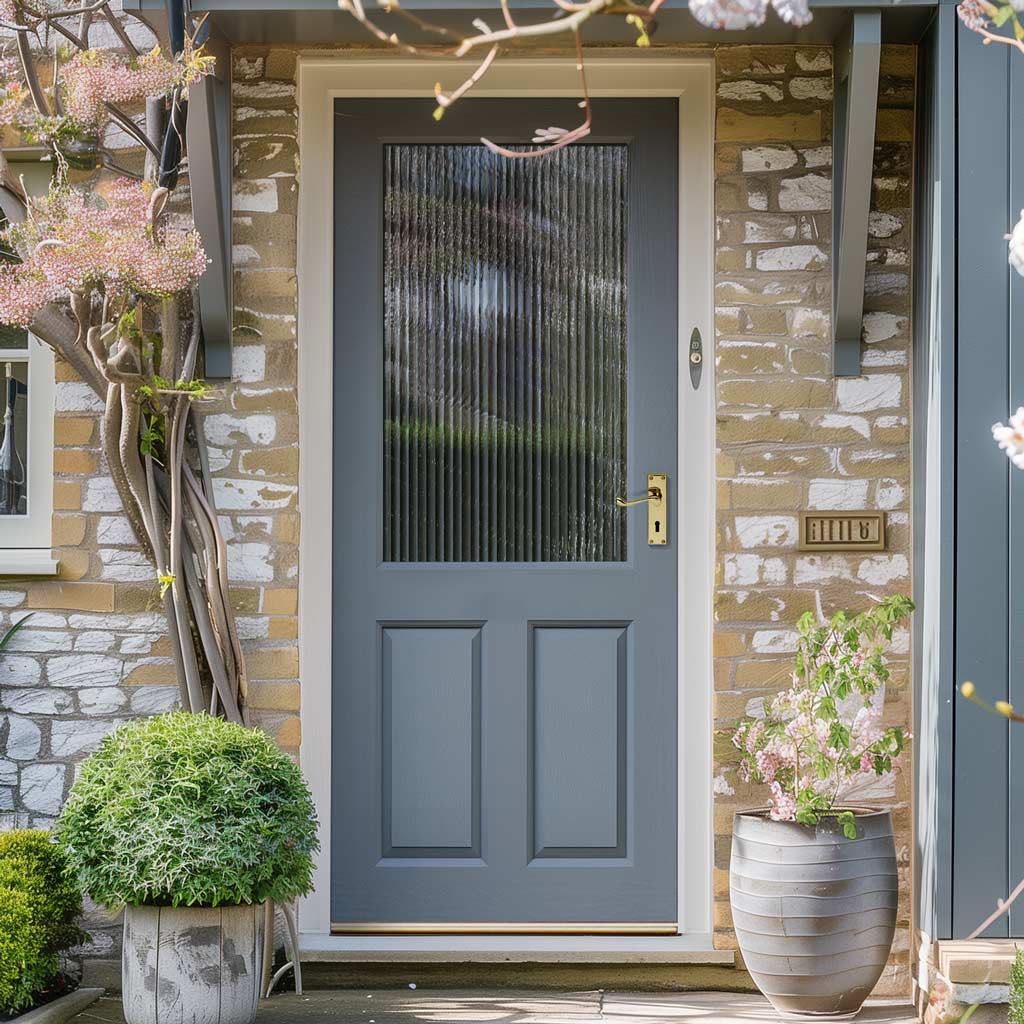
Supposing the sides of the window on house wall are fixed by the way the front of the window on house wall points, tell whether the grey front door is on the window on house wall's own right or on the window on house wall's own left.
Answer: on the window on house wall's own left

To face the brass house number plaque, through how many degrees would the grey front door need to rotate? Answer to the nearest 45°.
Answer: approximately 90° to its left

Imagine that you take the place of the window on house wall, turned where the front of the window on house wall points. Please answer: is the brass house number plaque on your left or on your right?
on your left

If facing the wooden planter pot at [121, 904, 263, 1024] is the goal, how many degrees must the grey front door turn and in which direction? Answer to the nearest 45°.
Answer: approximately 45° to its right

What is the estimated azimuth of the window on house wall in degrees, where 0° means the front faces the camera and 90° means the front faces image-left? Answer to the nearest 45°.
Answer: approximately 0°
